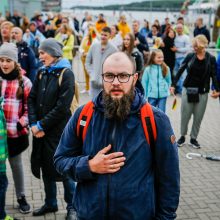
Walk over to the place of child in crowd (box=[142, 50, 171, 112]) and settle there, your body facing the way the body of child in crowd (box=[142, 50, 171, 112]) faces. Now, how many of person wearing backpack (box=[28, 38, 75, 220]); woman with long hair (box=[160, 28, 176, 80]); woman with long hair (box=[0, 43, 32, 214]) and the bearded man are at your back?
1

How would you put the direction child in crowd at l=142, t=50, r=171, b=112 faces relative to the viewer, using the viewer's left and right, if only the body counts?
facing the viewer

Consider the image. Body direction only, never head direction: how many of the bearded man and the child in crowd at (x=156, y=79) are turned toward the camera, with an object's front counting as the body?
2

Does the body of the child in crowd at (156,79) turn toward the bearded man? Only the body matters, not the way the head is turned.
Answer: yes

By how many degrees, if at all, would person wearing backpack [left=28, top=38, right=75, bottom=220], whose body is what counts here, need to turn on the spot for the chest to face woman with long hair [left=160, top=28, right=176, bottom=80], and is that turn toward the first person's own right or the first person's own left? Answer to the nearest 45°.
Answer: approximately 180°

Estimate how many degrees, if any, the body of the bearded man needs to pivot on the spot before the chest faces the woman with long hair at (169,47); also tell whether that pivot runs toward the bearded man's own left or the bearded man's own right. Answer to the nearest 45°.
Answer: approximately 180°

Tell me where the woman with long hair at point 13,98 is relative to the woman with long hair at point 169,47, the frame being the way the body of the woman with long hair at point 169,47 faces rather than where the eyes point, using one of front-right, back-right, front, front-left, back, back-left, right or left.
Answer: front-right

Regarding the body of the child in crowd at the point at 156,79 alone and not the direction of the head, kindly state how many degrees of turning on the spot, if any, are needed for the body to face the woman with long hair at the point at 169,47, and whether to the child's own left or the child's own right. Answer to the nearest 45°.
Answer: approximately 180°

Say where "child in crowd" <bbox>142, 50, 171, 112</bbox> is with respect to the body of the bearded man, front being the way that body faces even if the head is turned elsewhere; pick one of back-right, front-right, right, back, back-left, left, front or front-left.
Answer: back

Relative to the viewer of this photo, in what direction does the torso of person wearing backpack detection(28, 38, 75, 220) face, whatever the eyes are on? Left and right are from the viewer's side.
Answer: facing the viewer and to the left of the viewer

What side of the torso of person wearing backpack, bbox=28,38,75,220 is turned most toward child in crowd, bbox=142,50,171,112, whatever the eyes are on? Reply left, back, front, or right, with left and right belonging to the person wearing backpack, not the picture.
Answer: back

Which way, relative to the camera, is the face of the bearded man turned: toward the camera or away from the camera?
toward the camera
